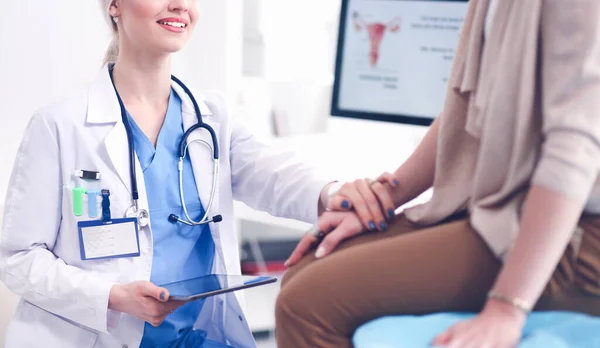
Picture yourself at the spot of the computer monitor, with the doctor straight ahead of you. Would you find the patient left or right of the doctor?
left

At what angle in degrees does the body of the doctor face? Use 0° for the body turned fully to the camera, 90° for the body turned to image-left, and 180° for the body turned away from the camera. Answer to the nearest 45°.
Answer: approximately 315°

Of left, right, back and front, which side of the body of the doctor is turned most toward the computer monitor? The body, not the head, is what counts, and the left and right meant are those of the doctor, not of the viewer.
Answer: left

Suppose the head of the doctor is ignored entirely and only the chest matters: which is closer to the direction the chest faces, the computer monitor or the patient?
the patient
